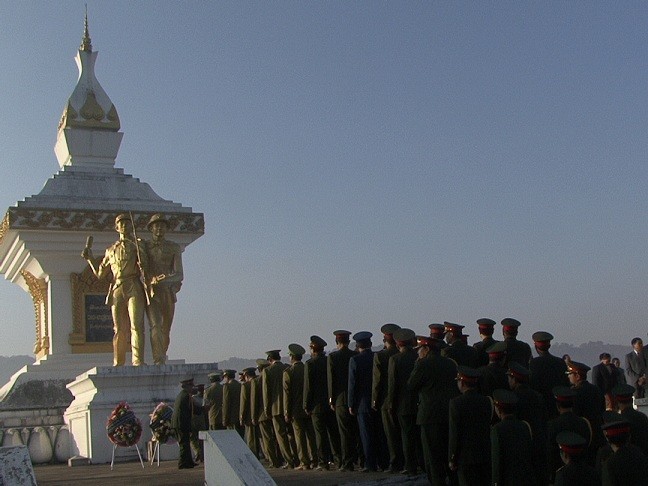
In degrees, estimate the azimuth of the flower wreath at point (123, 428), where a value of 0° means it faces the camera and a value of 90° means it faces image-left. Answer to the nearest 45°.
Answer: approximately 0°

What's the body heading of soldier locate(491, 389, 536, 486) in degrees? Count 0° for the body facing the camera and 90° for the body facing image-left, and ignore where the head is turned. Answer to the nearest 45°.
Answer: approximately 135°

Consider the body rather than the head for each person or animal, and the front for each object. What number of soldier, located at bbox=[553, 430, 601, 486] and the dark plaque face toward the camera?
1

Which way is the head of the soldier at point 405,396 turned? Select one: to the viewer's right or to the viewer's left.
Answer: to the viewer's left

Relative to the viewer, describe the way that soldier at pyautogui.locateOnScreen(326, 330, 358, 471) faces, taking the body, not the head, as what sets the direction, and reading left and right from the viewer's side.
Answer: facing away from the viewer and to the left of the viewer

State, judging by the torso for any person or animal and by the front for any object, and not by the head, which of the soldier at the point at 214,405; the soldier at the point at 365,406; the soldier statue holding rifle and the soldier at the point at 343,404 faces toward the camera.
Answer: the soldier statue holding rifle

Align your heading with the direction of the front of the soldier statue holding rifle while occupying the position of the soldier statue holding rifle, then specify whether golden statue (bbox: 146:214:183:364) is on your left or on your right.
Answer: on your left

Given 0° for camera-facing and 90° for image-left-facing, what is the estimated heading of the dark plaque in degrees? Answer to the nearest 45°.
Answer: approximately 0°

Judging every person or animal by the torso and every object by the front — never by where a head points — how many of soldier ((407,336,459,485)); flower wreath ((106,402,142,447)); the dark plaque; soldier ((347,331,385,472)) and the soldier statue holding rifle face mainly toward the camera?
3

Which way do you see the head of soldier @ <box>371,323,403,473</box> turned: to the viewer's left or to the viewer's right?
to the viewer's left

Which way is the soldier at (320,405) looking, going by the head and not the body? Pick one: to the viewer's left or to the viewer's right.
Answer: to the viewer's left

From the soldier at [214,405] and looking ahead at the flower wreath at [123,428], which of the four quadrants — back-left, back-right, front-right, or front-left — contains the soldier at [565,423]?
back-left

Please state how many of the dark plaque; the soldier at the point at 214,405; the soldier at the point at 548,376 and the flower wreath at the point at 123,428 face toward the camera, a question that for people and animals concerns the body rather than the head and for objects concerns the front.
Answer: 2

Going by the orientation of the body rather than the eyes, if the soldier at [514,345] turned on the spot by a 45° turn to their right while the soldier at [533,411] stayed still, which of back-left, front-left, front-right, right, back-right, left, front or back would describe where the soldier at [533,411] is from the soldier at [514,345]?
back

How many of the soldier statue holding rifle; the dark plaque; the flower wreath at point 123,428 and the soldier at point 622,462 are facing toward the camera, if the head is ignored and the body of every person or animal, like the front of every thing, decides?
3

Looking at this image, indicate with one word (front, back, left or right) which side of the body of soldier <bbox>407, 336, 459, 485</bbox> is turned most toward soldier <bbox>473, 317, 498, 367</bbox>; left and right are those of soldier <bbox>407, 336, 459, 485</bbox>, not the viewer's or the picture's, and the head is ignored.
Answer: right
